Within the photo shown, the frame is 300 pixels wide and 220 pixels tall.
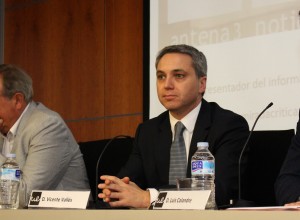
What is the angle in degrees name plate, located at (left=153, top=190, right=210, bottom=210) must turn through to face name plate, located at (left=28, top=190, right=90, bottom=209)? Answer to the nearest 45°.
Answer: approximately 135° to its right

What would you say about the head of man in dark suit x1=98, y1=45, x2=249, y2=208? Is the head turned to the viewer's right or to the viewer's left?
to the viewer's left

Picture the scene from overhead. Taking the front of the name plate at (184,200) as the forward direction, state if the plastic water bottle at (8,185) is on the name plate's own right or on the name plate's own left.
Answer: on the name plate's own right

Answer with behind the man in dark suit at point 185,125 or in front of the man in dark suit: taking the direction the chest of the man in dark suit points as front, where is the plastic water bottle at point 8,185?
in front

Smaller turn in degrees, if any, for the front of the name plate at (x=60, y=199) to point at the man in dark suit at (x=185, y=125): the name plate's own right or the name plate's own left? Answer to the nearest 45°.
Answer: approximately 135° to the name plate's own left

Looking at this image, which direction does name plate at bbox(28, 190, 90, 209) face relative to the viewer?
toward the camera

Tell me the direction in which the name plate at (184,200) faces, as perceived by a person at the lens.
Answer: facing the viewer

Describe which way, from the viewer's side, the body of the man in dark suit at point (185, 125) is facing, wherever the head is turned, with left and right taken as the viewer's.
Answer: facing the viewer and to the left of the viewer

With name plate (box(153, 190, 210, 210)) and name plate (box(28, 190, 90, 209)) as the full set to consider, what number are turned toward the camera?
2

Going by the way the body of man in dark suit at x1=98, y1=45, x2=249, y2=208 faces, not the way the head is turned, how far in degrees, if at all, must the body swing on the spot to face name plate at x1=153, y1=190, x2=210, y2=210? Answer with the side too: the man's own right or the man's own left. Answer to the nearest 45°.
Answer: approximately 45° to the man's own left
